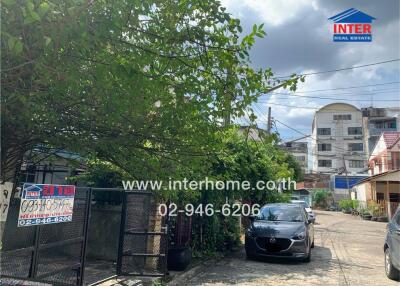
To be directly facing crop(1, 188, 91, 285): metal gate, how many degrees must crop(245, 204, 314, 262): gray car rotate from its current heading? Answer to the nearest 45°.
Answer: approximately 45° to its right

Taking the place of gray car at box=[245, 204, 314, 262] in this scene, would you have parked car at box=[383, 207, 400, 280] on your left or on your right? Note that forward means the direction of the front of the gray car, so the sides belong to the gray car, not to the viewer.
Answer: on your left

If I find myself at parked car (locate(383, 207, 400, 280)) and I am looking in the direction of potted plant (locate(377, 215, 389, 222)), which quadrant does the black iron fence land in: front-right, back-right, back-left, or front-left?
back-left

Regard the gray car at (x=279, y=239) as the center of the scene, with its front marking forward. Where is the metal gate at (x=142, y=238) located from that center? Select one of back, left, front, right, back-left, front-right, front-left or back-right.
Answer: front-right

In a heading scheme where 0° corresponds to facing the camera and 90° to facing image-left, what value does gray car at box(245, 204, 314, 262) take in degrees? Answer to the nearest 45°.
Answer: approximately 0°

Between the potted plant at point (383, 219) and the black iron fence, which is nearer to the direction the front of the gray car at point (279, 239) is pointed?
the black iron fence

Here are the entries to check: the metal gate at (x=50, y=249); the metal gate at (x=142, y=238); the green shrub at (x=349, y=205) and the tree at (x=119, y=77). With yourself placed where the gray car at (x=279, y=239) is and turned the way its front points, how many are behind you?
1

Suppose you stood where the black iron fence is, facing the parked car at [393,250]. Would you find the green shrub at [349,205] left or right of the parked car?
left

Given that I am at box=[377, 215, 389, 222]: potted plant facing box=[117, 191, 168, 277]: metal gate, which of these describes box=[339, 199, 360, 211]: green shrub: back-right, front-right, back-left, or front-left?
back-right

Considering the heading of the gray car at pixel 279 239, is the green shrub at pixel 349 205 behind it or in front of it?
behind
